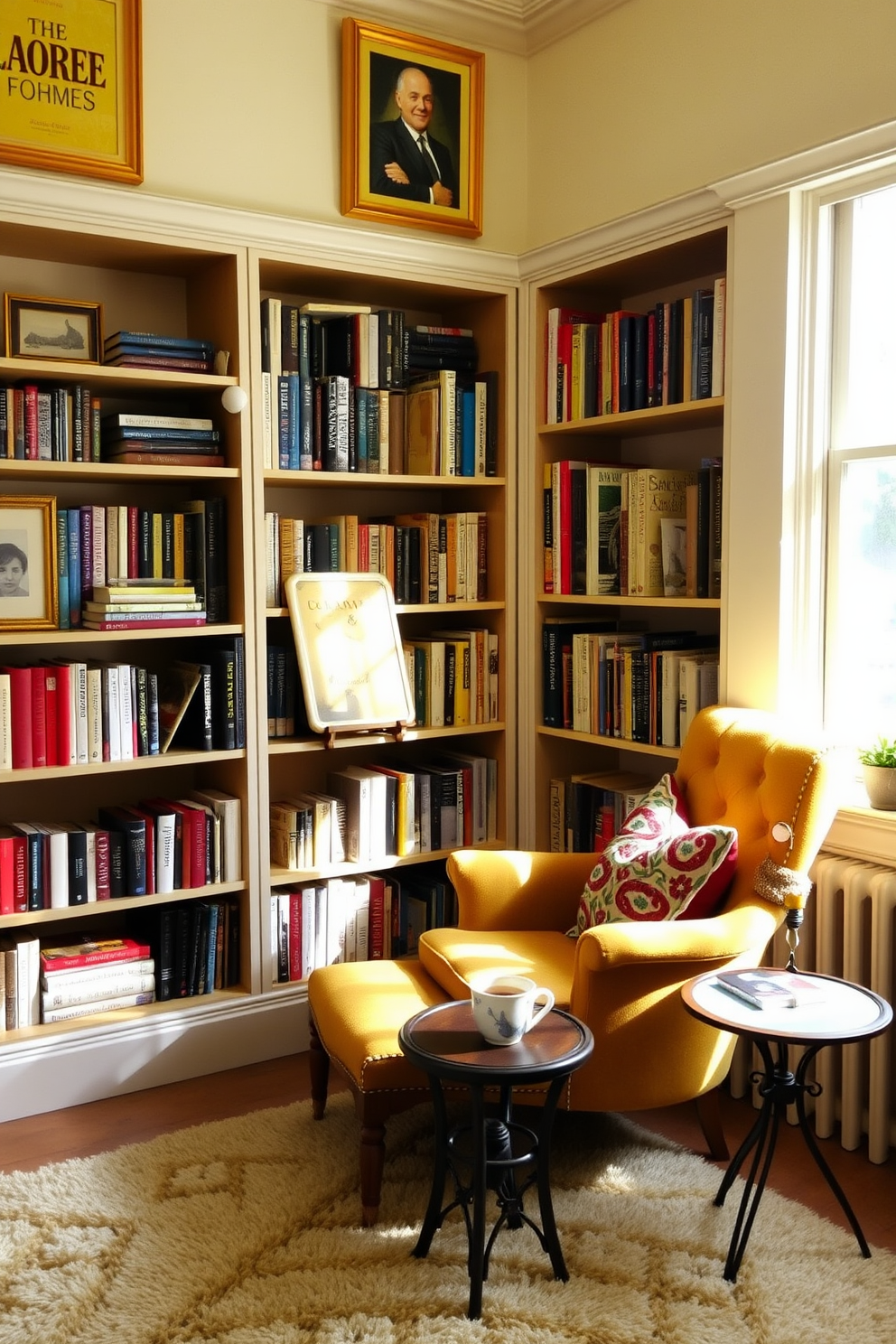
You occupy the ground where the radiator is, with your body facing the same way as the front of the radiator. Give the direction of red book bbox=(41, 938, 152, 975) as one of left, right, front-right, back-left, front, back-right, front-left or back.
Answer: front-right

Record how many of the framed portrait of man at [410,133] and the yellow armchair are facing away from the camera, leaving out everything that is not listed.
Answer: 0

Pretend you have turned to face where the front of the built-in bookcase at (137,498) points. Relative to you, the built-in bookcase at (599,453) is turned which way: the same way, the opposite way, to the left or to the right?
to the right

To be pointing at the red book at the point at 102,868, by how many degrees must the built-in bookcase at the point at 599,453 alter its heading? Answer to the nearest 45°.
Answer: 0° — it already faces it

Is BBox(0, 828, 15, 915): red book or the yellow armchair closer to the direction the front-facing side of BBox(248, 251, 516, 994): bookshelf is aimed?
the yellow armchair

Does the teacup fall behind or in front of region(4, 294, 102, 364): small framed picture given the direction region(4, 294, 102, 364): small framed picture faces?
in front

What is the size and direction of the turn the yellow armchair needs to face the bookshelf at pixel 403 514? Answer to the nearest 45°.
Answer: approximately 90° to its right

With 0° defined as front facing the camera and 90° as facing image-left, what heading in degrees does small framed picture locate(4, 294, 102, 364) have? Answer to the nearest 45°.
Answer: approximately 315°

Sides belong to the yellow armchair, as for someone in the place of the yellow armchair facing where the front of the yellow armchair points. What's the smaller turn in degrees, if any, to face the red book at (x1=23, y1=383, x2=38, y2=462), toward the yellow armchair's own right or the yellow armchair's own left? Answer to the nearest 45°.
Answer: approximately 45° to the yellow armchair's own right

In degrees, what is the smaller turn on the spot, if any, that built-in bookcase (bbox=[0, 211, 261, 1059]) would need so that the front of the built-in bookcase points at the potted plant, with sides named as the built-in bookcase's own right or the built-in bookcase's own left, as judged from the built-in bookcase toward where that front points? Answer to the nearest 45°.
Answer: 0° — it already faces it

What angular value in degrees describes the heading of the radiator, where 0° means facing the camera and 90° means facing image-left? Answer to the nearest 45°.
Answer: approximately 45°

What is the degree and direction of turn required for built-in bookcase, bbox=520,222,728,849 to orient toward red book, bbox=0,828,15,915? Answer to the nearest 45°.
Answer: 0° — it already faces it

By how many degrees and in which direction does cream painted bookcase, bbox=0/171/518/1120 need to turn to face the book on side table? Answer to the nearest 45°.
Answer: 0° — it already faces it

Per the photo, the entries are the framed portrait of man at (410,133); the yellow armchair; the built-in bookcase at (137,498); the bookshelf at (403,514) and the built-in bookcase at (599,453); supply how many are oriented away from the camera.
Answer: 0

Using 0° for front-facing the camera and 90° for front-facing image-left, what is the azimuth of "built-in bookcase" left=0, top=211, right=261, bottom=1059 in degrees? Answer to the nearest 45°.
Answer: approximately 315°

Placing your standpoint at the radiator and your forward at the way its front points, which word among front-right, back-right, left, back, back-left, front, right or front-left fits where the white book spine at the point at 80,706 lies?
front-right
